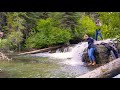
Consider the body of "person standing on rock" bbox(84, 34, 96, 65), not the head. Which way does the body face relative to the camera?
to the viewer's left
